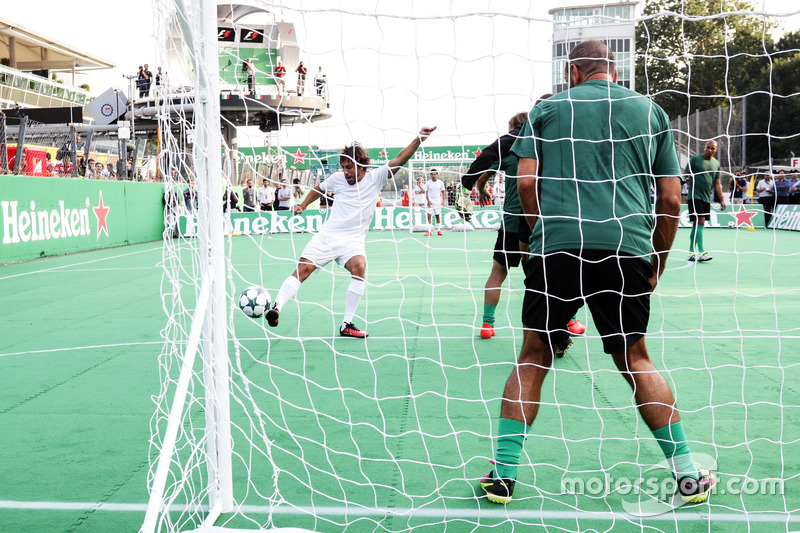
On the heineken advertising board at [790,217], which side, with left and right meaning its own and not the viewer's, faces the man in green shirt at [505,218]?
front

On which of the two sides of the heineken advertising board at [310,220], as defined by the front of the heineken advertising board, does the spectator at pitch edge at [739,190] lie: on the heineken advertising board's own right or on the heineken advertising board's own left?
on the heineken advertising board's own left

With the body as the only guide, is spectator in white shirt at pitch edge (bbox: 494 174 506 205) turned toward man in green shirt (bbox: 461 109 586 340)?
yes

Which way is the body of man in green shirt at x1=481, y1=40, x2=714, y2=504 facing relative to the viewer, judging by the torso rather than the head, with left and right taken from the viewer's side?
facing away from the viewer

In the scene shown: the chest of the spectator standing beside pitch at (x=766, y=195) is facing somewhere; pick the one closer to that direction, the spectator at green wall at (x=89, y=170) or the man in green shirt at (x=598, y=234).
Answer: the man in green shirt

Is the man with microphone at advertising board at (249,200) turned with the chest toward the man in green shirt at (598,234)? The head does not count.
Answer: yes

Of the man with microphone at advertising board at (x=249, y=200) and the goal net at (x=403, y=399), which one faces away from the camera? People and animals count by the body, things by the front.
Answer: the goal net

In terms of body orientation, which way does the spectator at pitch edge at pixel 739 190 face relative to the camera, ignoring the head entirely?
toward the camera

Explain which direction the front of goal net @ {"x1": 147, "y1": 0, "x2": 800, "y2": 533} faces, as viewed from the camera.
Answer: facing away from the viewer

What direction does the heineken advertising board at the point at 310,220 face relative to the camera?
toward the camera
